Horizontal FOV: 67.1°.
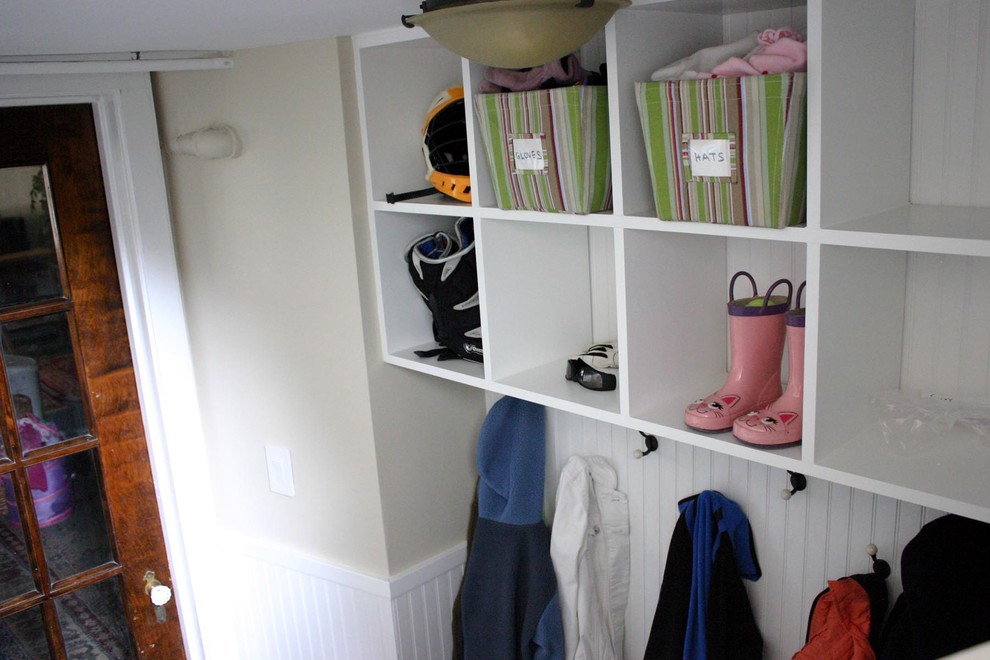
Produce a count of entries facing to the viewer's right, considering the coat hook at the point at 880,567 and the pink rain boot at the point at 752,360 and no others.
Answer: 0

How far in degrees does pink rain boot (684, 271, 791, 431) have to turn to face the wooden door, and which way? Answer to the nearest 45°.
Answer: approximately 45° to its right

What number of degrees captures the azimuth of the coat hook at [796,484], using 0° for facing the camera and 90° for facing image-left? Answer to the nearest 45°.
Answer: approximately 45°

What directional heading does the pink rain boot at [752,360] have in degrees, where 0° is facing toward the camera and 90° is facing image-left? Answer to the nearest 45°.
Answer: approximately 45°

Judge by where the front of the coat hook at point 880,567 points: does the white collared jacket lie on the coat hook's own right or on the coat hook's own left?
on the coat hook's own right

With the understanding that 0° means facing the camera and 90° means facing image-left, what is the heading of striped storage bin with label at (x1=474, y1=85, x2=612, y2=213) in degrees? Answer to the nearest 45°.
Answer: approximately 45°

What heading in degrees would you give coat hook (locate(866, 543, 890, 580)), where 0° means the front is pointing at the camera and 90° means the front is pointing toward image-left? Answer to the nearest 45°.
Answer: approximately 45°
